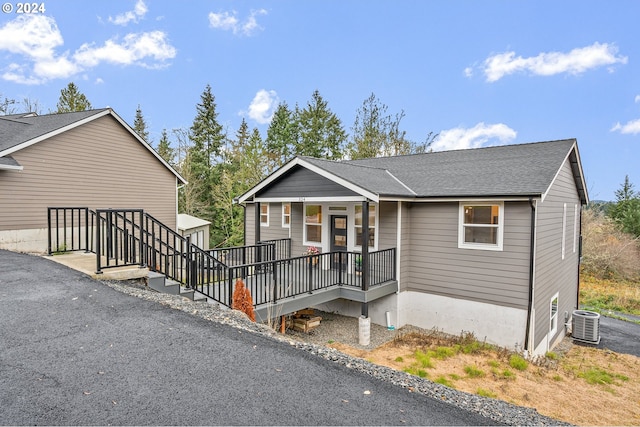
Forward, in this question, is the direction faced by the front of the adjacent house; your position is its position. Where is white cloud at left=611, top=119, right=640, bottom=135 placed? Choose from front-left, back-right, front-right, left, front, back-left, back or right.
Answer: back-left

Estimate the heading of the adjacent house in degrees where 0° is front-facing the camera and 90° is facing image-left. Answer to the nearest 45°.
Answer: approximately 45°

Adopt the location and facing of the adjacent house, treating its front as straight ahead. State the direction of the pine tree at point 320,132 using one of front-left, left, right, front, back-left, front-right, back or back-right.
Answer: back

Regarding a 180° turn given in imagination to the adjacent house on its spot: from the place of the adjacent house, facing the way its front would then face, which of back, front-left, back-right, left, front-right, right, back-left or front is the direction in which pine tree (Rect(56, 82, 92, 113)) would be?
front-left

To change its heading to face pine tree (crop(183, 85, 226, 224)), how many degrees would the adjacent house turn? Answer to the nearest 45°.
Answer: approximately 180°

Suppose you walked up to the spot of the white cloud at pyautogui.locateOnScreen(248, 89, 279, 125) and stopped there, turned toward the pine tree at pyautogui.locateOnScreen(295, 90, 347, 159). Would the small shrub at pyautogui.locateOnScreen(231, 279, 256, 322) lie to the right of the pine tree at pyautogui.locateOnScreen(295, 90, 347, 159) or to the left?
right

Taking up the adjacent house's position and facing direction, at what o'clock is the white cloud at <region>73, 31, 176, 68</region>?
The white cloud is roughly at 5 o'clock from the adjacent house.

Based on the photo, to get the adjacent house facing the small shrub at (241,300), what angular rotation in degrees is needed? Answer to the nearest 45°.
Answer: approximately 45° to its left

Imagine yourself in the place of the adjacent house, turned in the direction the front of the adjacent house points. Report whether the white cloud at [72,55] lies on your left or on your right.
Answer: on your right
